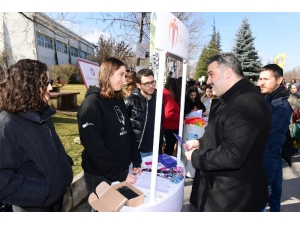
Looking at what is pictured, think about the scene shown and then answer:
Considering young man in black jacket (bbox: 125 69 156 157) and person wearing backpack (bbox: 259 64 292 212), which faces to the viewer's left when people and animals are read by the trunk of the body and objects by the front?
the person wearing backpack

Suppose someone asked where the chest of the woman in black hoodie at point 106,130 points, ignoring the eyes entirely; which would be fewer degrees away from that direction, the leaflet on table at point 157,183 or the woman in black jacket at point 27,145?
the leaflet on table

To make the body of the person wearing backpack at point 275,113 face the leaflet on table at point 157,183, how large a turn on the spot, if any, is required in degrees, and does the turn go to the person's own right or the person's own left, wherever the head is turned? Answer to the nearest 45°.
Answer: approximately 45° to the person's own left

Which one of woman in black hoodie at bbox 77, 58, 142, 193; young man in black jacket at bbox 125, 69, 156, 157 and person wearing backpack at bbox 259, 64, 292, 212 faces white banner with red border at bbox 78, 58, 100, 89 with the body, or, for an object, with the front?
the person wearing backpack

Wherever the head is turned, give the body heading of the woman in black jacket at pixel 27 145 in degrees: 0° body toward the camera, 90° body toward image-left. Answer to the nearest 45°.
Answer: approximately 270°

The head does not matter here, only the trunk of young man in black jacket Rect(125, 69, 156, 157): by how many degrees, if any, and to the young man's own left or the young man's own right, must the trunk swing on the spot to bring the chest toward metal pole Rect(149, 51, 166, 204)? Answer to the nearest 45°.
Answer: approximately 45° to the young man's own right

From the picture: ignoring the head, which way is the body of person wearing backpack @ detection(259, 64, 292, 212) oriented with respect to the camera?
to the viewer's left

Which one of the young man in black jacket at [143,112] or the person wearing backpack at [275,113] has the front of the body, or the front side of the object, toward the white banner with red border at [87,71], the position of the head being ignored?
the person wearing backpack

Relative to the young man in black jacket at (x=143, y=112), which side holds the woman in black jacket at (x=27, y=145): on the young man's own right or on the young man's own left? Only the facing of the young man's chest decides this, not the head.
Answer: on the young man's own right

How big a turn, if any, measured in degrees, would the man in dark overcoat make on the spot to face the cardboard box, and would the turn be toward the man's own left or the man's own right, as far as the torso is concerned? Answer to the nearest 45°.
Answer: approximately 45° to the man's own left

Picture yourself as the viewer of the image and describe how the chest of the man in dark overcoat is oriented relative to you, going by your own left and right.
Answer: facing to the left of the viewer
